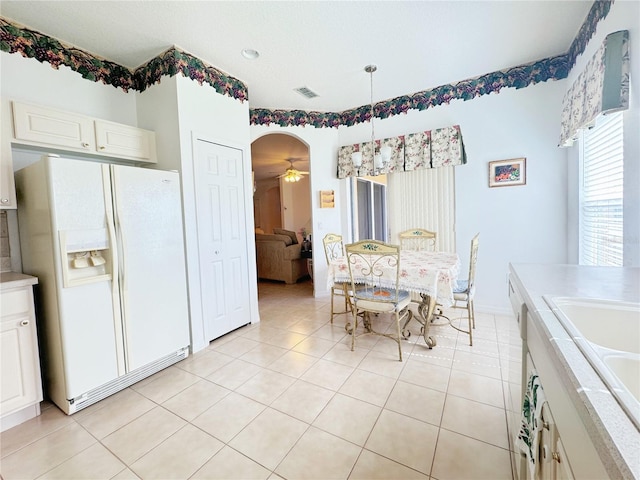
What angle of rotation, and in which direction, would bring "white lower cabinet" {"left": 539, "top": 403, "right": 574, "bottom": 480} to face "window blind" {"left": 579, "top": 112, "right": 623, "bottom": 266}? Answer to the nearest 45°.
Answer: approximately 90° to its right

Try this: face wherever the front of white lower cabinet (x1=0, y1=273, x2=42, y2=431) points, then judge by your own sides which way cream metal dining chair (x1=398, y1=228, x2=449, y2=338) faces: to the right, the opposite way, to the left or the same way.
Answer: to the right

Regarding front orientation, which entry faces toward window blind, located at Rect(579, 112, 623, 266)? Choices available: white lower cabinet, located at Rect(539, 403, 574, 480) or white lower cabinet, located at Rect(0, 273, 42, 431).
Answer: white lower cabinet, located at Rect(0, 273, 42, 431)

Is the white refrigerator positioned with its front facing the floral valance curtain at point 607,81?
yes

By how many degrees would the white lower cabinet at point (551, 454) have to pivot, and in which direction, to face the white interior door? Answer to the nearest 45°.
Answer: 0° — it already faces it

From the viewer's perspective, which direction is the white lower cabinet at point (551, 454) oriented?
to the viewer's left

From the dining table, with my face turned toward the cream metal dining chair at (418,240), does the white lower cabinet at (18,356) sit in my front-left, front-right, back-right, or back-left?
back-left

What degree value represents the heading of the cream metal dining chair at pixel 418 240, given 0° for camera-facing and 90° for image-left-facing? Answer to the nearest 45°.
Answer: approximately 0°
